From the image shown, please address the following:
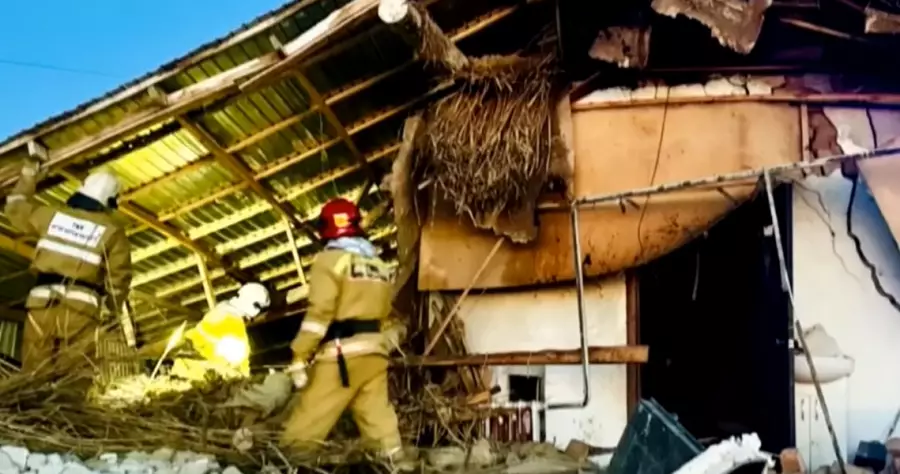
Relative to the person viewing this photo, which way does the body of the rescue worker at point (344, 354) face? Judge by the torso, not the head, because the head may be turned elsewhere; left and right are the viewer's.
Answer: facing away from the viewer and to the left of the viewer

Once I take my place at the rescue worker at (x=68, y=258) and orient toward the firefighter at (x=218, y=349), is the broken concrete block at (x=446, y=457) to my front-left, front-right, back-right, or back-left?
front-right

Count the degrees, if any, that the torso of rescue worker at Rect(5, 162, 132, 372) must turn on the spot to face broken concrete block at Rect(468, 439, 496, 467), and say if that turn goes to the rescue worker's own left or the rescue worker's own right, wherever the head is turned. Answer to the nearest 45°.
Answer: approximately 135° to the rescue worker's own right

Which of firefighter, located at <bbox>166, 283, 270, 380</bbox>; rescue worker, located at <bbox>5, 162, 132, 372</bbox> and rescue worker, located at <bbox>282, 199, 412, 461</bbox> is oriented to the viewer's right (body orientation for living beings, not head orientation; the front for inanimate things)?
the firefighter

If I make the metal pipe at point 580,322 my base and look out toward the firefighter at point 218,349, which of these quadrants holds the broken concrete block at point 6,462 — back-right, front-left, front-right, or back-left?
front-left

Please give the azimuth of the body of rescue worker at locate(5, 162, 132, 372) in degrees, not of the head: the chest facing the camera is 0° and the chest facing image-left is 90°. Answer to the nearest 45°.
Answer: approximately 180°

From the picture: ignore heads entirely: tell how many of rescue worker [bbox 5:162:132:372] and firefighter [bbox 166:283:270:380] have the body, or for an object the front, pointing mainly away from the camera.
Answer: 1

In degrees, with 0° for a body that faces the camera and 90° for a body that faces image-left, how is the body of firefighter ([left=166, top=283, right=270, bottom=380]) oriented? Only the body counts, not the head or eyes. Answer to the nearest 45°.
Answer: approximately 270°

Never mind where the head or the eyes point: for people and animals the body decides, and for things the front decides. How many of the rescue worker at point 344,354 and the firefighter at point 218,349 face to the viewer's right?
1

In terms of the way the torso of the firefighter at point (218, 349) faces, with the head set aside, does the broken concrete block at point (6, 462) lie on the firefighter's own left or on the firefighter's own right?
on the firefighter's own right

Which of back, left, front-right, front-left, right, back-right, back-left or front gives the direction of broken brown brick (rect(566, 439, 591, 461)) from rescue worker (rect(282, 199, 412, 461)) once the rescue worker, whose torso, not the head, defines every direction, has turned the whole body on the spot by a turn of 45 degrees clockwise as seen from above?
right

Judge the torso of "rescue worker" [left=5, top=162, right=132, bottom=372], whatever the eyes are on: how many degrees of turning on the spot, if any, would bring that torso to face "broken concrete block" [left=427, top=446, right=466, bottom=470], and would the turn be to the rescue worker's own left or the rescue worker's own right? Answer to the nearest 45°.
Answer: approximately 135° to the rescue worker's own right

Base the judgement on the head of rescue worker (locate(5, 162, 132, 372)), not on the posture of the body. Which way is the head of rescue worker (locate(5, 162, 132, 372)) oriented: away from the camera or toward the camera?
away from the camera

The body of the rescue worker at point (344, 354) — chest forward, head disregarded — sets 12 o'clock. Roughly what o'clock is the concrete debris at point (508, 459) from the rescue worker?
The concrete debris is roughly at 5 o'clock from the rescue worker.
